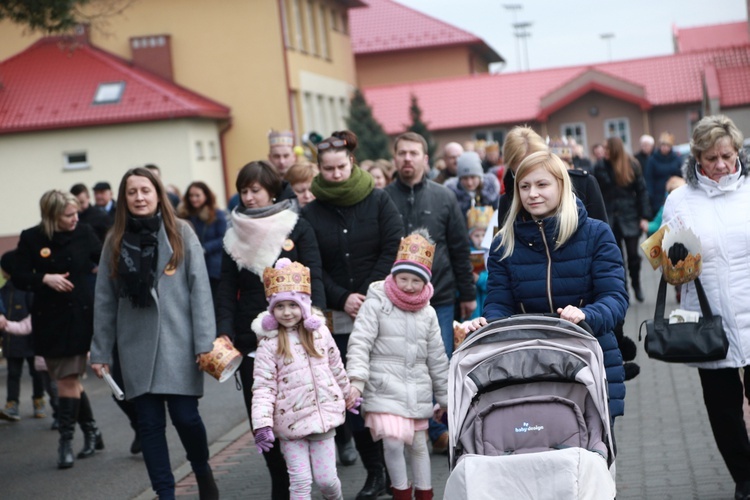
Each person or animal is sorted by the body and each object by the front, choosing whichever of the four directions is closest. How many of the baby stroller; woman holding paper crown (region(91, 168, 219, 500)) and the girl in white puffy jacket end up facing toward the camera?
3

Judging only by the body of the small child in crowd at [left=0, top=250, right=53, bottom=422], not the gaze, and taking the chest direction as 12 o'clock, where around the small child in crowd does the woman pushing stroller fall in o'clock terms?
The woman pushing stroller is roughly at 10 o'clock from the small child in crowd.

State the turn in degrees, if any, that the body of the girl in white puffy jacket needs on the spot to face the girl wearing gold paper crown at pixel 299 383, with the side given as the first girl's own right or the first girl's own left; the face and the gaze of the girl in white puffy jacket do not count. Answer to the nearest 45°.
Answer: approximately 45° to the first girl's own right

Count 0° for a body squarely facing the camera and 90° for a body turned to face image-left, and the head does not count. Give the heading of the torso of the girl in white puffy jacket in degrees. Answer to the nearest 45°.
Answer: approximately 0°

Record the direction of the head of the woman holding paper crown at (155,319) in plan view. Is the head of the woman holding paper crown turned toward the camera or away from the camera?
toward the camera

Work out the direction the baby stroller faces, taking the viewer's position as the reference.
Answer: facing the viewer

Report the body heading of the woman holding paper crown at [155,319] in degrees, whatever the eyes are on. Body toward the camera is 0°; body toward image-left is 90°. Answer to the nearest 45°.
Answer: approximately 0°

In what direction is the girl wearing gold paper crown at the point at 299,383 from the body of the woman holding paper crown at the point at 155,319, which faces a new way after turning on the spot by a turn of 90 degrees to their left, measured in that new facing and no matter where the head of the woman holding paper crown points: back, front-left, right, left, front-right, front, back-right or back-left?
front-right

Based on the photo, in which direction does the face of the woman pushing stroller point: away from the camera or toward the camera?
toward the camera

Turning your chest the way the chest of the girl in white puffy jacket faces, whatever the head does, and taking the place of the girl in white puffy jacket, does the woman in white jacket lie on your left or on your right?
on your left

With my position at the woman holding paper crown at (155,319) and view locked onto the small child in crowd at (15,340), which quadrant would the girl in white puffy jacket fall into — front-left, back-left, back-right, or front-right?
back-right

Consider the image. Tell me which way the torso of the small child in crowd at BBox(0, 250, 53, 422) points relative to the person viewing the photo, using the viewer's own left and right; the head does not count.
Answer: facing the viewer and to the left of the viewer

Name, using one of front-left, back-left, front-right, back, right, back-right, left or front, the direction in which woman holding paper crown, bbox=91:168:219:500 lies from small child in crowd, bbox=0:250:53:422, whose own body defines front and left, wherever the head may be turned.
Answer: front-left
